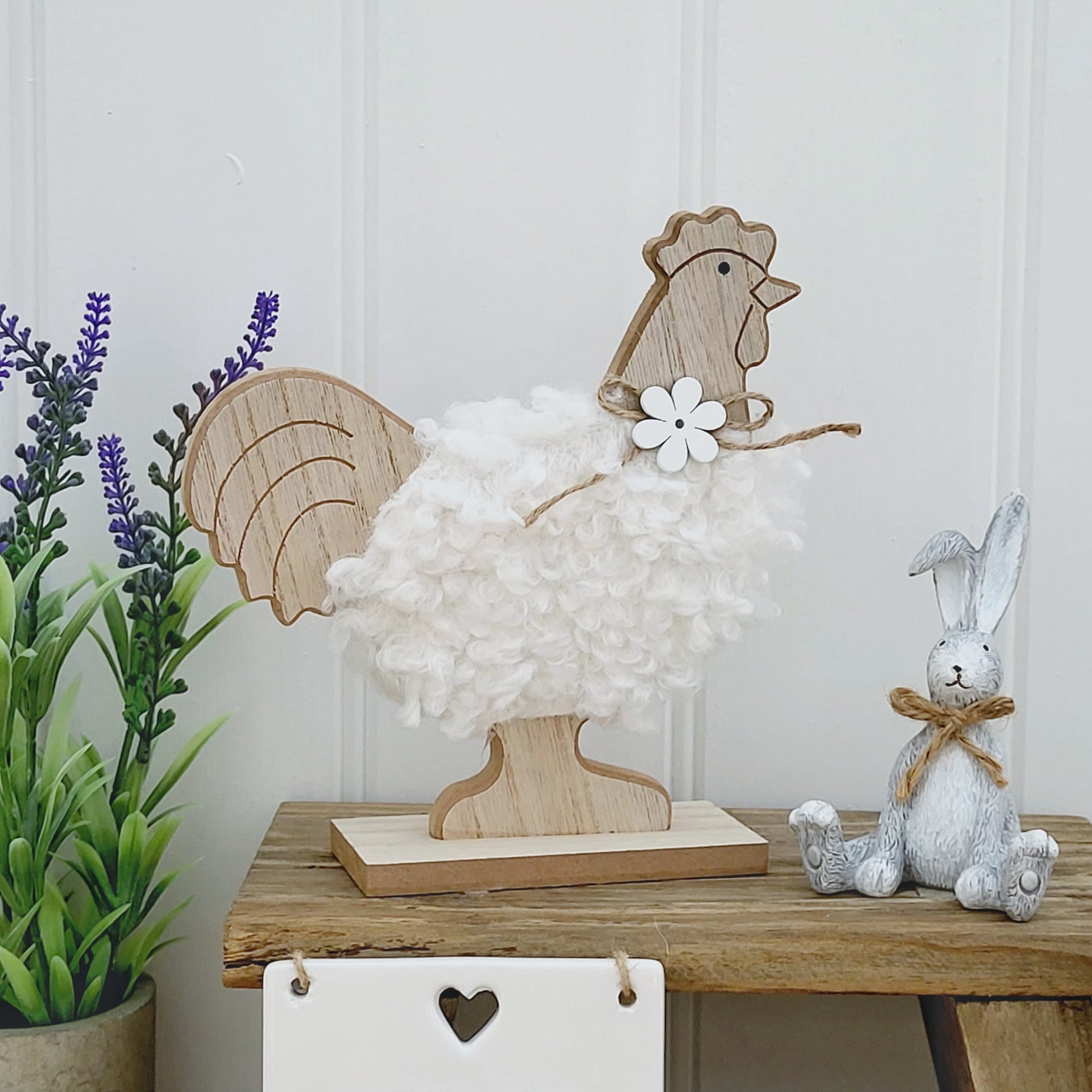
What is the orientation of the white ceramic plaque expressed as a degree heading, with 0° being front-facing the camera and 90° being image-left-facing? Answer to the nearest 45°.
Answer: approximately 0°

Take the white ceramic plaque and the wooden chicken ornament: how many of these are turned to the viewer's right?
1

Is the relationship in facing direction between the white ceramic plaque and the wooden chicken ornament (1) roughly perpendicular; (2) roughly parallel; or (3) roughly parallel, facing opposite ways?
roughly perpendicular

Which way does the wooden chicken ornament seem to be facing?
to the viewer's right

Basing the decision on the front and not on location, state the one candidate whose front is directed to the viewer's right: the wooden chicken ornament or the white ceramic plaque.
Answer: the wooden chicken ornament
